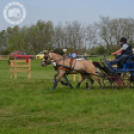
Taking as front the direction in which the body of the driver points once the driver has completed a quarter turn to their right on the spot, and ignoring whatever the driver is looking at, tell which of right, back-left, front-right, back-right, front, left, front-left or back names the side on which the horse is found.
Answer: left

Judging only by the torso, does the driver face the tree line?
no

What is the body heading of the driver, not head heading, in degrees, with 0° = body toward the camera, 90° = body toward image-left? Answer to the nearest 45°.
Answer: approximately 90°

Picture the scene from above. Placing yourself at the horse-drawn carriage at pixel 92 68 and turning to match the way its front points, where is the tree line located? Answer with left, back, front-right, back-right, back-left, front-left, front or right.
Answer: right

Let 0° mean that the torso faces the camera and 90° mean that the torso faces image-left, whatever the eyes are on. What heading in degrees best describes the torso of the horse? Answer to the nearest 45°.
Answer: approximately 90°

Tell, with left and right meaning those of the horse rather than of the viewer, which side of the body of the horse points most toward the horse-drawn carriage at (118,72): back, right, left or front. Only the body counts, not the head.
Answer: back

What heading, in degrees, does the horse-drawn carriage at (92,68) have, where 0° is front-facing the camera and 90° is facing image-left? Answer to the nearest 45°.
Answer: approximately 90°

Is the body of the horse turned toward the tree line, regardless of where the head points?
no
